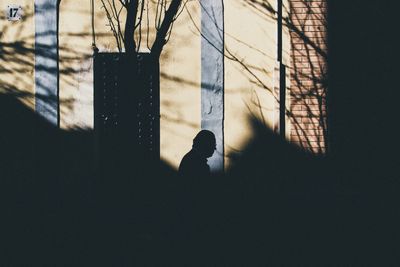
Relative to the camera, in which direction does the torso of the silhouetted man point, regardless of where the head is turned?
to the viewer's right
